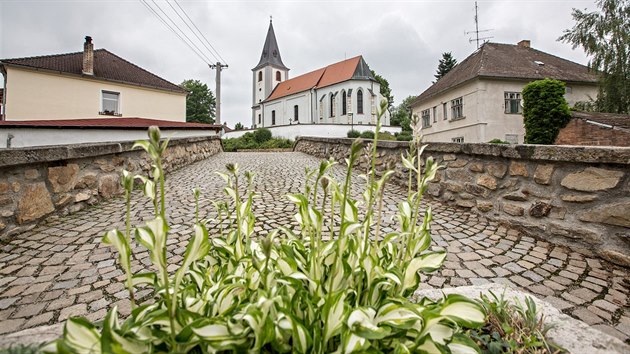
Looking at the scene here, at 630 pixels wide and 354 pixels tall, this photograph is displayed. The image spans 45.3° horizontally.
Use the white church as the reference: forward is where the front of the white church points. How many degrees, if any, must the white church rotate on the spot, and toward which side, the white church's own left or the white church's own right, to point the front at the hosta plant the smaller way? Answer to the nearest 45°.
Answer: approximately 135° to the white church's own left

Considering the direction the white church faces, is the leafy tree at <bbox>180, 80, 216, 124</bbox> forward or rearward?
forward

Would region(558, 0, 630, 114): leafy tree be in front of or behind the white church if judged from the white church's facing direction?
behind

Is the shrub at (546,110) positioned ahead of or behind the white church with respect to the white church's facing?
behind

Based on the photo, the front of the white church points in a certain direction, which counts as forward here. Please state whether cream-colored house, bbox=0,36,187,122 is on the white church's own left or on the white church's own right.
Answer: on the white church's own left

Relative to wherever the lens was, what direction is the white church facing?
facing away from the viewer and to the left of the viewer

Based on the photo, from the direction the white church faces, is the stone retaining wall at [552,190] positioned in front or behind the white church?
behind

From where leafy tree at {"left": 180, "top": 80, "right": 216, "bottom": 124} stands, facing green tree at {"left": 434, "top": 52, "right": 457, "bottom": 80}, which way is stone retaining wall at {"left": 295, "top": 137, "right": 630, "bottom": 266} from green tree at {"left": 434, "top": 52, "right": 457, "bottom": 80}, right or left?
right

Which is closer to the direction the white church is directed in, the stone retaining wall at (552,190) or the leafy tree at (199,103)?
the leafy tree
